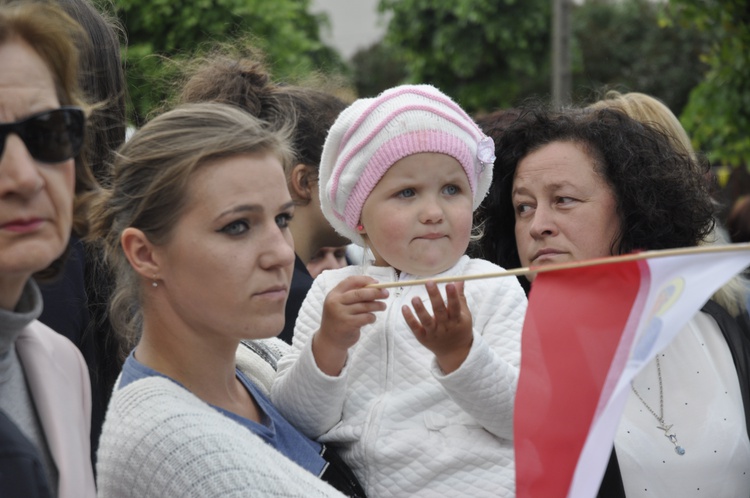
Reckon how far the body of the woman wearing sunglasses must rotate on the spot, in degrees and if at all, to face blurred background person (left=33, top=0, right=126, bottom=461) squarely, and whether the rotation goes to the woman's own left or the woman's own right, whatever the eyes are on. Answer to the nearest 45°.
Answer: approximately 180°

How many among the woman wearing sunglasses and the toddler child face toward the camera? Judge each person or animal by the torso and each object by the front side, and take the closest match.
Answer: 2

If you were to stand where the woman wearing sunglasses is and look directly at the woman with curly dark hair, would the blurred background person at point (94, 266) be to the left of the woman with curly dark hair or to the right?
left

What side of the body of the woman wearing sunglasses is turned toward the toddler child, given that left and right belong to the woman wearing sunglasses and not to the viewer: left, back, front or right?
left

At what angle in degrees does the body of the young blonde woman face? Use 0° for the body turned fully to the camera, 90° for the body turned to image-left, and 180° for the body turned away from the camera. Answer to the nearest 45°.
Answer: approximately 315°

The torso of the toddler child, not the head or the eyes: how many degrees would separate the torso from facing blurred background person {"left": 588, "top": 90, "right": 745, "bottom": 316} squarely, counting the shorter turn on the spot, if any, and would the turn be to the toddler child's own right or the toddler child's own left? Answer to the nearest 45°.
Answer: approximately 135° to the toddler child's own left
